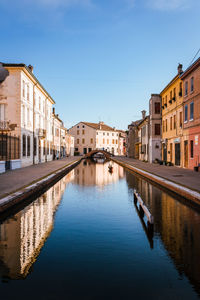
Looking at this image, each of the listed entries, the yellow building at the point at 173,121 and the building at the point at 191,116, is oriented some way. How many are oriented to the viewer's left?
2

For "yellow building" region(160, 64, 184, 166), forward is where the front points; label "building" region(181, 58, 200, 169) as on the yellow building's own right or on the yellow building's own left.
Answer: on the yellow building's own left

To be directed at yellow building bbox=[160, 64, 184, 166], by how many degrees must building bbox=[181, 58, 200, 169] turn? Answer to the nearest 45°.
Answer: approximately 90° to its right

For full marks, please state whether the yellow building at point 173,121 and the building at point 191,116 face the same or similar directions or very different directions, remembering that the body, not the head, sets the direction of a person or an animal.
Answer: same or similar directions

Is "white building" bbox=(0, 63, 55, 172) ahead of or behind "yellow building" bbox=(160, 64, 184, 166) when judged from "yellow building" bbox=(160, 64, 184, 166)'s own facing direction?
ahead

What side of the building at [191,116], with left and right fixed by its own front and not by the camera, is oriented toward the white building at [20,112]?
front

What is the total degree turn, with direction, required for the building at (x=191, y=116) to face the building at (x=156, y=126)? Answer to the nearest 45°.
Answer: approximately 90° to its right

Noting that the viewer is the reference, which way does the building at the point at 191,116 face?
facing to the left of the viewer

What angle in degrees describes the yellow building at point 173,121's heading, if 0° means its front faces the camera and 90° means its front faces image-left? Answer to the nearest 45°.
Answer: approximately 90°
